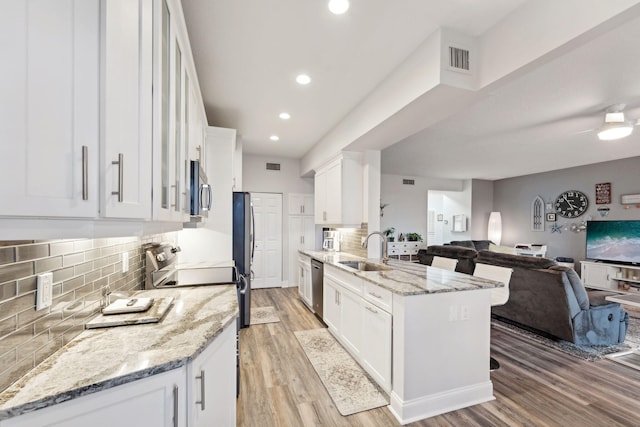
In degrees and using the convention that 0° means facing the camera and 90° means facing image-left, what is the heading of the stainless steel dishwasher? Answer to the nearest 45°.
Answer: approximately 90°

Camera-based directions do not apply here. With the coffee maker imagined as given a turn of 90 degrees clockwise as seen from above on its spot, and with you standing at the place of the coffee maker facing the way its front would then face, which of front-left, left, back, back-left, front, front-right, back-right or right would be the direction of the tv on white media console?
back-right

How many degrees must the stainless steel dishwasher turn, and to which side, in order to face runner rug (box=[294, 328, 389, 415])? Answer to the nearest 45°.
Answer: approximately 90° to its left

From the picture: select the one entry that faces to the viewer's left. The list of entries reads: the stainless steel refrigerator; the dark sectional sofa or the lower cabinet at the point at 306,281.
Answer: the lower cabinet

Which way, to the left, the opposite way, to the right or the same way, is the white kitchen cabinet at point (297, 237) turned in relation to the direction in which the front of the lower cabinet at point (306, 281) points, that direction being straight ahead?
to the left

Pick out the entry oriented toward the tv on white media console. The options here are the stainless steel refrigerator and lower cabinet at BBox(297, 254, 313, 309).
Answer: the stainless steel refrigerator

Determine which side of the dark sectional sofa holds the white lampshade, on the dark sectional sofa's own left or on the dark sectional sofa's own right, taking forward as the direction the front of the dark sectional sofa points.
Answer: on the dark sectional sofa's own left

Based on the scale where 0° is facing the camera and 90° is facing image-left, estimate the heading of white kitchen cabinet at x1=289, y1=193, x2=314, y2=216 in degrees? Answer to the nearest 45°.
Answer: approximately 0°

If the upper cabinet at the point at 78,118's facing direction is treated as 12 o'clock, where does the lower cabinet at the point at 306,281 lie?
The lower cabinet is roughly at 9 o'clock from the upper cabinet.

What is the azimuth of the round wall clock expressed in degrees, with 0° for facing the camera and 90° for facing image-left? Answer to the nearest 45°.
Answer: approximately 45°
